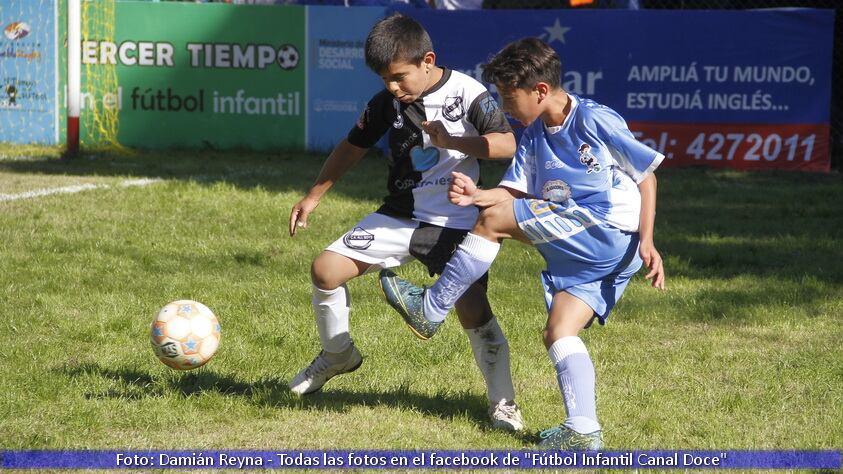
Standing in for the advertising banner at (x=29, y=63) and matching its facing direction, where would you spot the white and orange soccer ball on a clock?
The white and orange soccer ball is roughly at 12 o'clock from the advertising banner.

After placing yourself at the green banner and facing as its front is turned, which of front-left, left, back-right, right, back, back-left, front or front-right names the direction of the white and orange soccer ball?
front

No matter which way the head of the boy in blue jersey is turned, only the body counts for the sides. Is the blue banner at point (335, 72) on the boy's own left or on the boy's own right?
on the boy's own right

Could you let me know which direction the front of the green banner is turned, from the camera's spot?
facing the viewer

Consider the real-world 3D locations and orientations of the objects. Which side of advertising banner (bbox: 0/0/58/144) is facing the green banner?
left

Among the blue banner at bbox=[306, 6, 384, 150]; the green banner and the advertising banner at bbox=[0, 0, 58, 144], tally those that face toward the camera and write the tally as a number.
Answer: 3

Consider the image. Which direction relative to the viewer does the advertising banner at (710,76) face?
toward the camera

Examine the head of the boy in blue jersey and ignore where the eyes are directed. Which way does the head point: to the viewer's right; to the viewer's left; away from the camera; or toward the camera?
to the viewer's left

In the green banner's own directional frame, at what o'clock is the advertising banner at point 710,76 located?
The advertising banner is roughly at 10 o'clock from the green banner.

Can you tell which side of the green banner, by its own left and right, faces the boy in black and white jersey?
front

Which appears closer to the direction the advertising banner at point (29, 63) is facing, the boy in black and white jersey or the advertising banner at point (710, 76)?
the boy in black and white jersey
